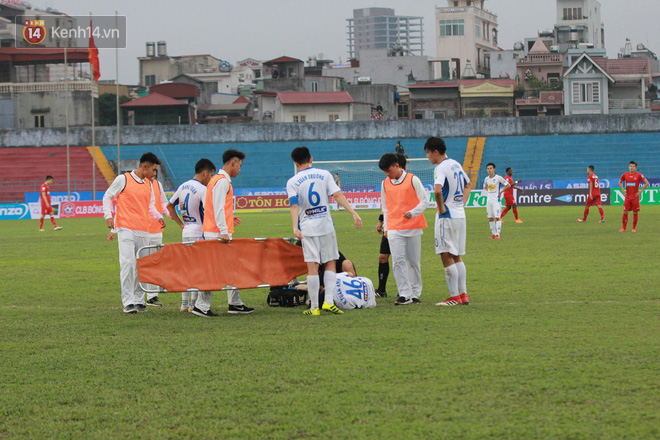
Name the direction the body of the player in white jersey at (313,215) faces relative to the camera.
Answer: away from the camera

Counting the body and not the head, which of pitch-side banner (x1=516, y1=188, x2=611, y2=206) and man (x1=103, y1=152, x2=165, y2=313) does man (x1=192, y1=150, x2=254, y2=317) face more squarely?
the pitch-side banner

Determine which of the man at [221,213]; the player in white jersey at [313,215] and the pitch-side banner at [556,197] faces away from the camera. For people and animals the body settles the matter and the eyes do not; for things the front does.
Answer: the player in white jersey

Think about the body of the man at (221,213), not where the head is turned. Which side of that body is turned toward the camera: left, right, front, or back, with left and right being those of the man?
right

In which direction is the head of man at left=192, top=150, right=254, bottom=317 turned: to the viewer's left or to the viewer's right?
to the viewer's right

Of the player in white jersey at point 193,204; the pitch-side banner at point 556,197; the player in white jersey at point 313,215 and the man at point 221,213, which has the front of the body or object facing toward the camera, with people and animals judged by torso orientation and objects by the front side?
the pitch-side banner

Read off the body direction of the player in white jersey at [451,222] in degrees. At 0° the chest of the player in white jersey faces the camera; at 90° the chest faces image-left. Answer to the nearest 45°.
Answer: approximately 135°

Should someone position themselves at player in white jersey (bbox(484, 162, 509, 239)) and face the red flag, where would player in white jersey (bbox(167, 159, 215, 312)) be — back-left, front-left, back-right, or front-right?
back-left

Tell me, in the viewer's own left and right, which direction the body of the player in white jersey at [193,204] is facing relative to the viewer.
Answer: facing away from the viewer and to the right of the viewer

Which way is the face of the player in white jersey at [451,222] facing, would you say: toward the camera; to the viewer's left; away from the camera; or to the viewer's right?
to the viewer's left

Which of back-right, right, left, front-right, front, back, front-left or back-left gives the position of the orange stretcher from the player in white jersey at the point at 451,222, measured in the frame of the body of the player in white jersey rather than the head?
front-left

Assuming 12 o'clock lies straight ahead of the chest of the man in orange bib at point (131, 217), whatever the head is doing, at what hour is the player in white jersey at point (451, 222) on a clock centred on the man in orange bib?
The player in white jersey is roughly at 11 o'clock from the man in orange bib.
